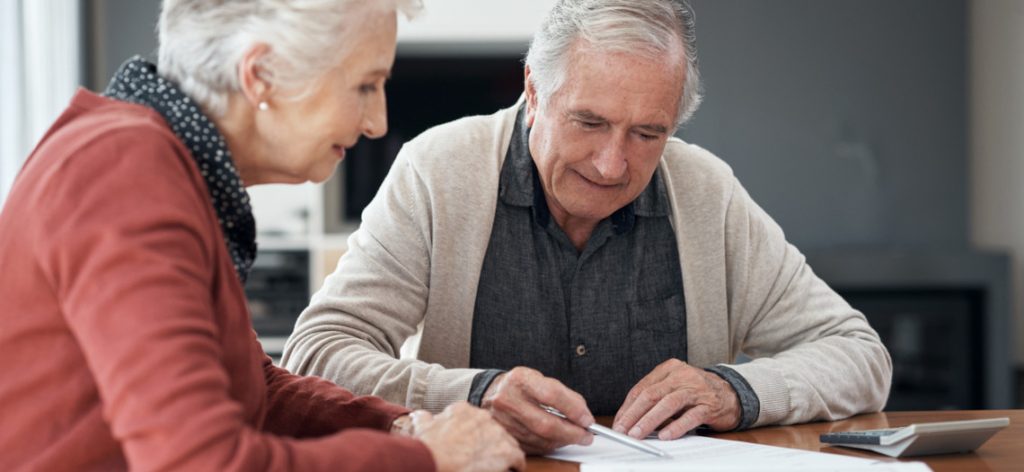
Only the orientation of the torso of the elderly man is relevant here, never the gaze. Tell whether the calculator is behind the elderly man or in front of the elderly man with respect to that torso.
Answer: in front

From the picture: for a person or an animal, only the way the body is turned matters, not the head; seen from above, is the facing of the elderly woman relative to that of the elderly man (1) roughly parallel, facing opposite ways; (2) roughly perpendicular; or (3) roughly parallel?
roughly perpendicular

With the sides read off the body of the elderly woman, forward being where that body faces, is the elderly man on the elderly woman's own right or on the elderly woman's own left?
on the elderly woman's own left

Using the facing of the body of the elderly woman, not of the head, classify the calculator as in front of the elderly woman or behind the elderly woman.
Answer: in front

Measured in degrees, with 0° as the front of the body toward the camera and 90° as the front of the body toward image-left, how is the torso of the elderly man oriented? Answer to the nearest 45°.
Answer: approximately 0°

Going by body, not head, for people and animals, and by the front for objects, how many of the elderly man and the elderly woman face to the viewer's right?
1

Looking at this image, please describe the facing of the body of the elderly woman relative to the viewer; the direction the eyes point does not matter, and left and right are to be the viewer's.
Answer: facing to the right of the viewer

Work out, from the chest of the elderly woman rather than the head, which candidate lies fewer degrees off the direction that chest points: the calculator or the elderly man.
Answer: the calculator

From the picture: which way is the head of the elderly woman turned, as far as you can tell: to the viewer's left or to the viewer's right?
to the viewer's right
